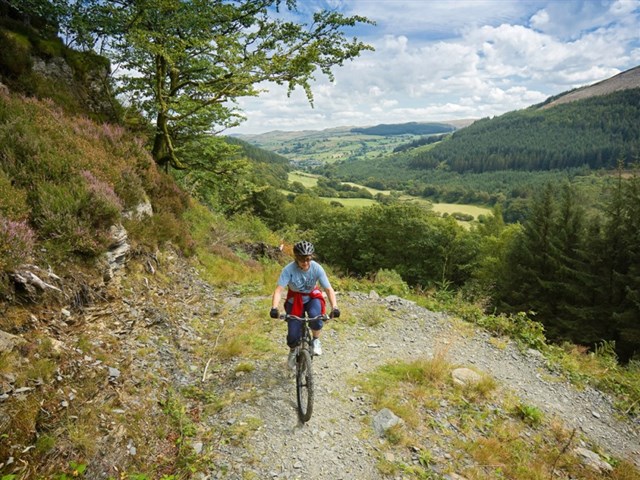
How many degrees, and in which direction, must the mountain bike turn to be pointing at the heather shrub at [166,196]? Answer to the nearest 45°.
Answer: approximately 135° to its right

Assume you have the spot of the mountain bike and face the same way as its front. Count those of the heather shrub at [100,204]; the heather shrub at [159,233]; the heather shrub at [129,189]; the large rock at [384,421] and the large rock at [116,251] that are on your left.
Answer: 1

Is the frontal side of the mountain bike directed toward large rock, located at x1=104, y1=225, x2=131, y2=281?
no

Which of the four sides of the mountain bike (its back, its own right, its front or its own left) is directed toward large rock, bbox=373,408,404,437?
left

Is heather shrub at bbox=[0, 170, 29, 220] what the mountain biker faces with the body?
no

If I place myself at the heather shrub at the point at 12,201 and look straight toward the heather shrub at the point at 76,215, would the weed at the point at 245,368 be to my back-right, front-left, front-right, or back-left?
front-right

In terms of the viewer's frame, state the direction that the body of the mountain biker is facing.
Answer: toward the camera

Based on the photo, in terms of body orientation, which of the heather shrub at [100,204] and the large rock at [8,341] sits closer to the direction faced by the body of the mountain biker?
the large rock

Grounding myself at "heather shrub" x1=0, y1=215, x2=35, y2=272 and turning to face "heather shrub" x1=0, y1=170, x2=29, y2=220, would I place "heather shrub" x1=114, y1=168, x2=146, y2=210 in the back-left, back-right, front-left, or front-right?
front-right

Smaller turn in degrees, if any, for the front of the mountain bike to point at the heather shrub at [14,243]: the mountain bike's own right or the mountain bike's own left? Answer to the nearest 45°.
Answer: approximately 90° to the mountain bike's own right

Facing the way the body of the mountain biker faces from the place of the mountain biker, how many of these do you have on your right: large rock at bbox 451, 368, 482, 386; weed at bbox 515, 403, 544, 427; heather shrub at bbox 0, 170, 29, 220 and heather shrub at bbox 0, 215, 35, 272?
2

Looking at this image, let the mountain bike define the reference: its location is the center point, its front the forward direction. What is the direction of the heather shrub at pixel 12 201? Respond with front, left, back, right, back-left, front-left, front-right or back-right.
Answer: right

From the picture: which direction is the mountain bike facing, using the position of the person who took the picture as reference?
facing the viewer

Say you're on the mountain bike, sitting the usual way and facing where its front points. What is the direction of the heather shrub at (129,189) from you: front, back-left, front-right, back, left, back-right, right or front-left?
back-right

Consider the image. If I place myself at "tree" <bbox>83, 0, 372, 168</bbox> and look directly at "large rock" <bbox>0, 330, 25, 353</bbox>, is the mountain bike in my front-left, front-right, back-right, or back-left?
front-left
